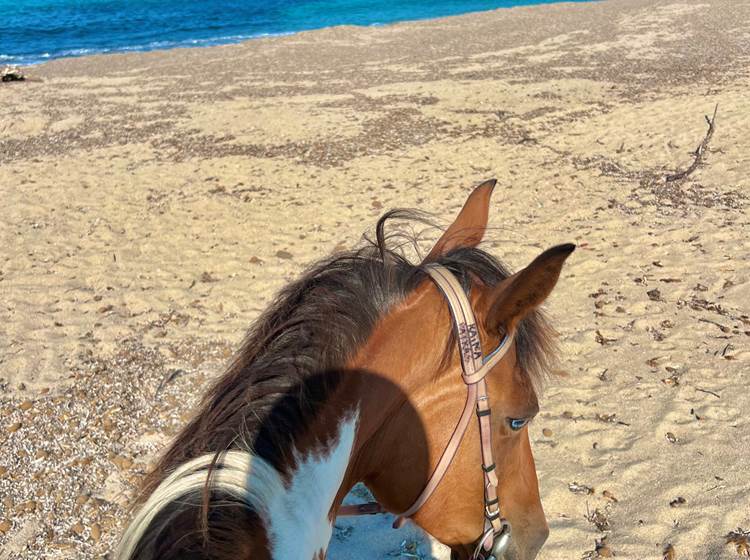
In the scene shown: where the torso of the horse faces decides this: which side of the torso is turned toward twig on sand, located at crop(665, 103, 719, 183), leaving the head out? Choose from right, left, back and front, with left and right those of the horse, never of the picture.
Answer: front

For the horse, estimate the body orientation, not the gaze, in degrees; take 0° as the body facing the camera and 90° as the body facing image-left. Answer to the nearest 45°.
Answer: approximately 225°
